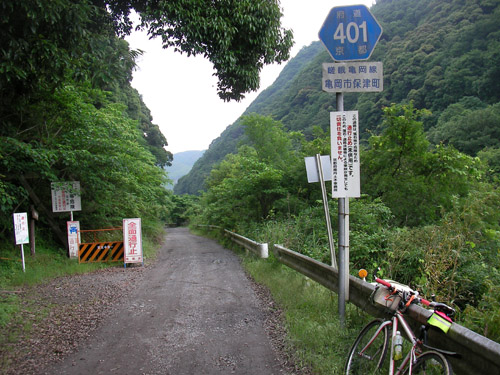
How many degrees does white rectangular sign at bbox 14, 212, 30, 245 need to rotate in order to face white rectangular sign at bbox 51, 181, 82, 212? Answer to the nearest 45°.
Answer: approximately 135° to its left

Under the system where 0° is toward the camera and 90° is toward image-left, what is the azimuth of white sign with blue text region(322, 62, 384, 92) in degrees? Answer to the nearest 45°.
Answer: approximately 0°

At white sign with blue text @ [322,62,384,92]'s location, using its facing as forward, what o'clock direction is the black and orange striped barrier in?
The black and orange striped barrier is roughly at 4 o'clock from the white sign with blue text.

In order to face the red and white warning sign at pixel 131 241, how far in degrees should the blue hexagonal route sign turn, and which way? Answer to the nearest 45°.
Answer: approximately 135° to its right

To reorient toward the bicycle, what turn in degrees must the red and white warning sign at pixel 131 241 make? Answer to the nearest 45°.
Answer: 0° — it already faces it

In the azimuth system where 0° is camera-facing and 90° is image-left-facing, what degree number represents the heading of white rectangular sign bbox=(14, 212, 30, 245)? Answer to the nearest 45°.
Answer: approximately 0°

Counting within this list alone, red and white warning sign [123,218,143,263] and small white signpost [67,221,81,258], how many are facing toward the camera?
2
